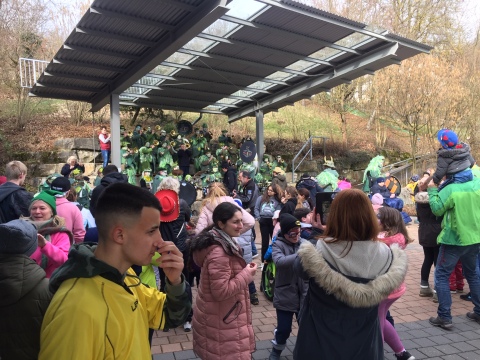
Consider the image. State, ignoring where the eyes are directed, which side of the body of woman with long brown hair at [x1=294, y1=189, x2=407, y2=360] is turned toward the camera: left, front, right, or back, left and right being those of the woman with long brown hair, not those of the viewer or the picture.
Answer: back

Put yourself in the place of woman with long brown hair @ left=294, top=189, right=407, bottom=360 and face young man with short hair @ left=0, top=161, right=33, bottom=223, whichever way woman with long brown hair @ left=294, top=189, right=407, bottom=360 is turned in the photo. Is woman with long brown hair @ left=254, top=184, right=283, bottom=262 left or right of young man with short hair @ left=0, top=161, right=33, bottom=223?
right

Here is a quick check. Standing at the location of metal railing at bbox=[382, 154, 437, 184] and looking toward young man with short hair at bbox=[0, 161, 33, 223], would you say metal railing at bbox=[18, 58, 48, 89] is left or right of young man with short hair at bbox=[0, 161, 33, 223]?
right

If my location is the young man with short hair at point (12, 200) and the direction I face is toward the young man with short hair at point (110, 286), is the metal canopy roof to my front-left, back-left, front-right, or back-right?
back-left

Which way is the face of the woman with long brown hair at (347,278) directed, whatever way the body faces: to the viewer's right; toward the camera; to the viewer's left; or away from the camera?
away from the camera

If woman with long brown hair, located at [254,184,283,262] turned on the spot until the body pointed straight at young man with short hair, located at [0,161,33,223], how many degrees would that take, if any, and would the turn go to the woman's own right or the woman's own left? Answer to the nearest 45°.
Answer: approximately 45° to the woman's own right

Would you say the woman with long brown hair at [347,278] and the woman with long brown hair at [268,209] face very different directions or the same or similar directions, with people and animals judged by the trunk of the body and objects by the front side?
very different directions

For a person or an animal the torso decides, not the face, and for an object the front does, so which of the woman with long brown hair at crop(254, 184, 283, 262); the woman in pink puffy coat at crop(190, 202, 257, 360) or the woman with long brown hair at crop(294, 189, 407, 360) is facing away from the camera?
the woman with long brown hair at crop(294, 189, 407, 360)

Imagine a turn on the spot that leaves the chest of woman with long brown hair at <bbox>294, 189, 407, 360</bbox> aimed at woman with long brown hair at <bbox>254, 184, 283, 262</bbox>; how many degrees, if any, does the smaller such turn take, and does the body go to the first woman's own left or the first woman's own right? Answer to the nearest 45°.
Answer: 0° — they already face them

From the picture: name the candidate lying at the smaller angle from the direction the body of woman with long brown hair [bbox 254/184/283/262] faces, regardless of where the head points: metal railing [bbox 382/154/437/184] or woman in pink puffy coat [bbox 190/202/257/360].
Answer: the woman in pink puffy coat
